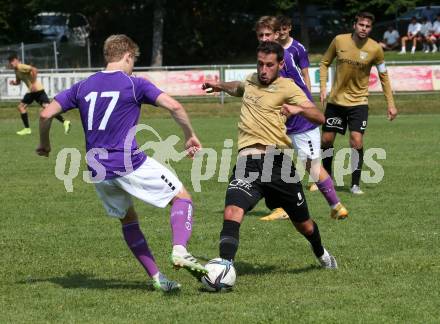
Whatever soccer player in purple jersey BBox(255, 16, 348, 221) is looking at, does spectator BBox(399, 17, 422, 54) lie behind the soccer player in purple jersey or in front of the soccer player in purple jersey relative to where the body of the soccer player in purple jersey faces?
behind

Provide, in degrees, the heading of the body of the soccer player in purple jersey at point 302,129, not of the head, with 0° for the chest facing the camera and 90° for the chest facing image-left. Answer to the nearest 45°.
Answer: approximately 45°

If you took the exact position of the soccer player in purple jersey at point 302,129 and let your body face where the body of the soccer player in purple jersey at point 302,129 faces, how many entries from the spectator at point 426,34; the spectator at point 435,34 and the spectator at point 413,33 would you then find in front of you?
0

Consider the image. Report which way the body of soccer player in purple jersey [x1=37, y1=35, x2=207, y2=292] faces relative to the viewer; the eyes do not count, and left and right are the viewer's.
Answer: facing away from the viewer and to the right of the viewer

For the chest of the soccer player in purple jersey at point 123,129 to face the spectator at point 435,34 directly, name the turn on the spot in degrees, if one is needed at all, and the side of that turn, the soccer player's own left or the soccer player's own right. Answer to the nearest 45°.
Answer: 0° — they already face them

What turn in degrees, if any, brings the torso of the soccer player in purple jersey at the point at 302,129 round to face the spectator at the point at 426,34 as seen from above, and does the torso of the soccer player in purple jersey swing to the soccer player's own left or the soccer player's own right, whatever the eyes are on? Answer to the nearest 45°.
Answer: approximately 135° to the soccer player's own right

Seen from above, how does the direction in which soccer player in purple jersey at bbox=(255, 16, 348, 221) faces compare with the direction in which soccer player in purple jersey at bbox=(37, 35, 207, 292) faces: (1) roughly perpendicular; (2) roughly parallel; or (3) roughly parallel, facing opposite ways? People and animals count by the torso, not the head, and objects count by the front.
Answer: roughly parallel, facing opposite ways

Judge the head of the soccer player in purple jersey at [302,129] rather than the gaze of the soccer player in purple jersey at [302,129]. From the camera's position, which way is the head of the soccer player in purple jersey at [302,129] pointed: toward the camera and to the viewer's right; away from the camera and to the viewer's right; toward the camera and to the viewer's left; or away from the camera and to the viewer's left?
toward the camera and to the viewer's left

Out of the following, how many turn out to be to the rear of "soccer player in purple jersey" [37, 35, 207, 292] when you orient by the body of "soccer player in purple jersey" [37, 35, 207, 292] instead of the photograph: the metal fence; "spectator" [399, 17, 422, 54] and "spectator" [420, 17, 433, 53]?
0

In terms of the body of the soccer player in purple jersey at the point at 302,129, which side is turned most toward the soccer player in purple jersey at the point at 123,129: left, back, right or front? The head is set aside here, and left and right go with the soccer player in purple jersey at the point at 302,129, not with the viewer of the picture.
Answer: front

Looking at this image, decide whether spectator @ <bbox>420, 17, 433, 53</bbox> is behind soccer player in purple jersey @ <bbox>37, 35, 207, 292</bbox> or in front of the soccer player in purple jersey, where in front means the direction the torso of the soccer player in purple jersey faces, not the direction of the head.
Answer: in front
